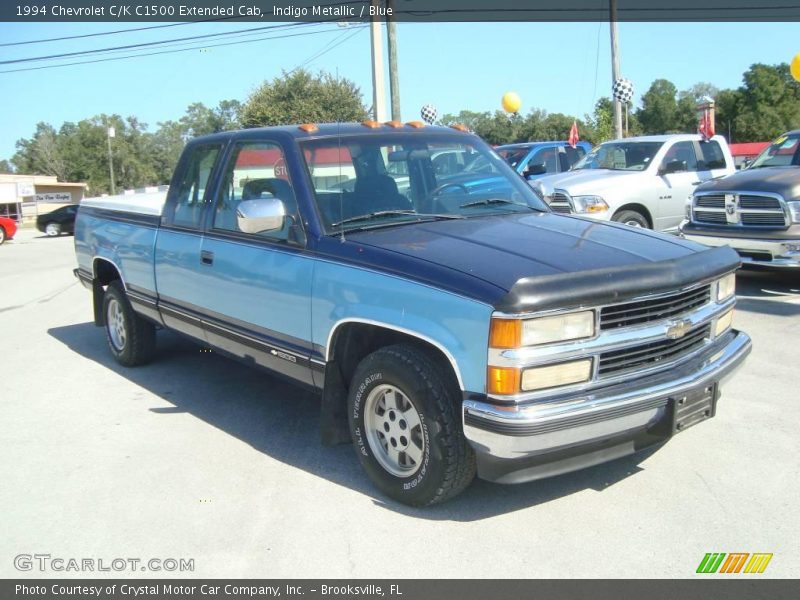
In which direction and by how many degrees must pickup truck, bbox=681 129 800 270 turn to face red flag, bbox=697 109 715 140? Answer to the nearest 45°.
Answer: approximately 135° to its right

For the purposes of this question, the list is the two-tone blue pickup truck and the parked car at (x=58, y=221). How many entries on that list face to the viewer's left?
1

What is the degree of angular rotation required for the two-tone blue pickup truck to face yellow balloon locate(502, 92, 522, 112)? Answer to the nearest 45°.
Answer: approximately 135° to its left

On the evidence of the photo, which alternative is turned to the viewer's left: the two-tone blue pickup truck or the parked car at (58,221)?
the parked car

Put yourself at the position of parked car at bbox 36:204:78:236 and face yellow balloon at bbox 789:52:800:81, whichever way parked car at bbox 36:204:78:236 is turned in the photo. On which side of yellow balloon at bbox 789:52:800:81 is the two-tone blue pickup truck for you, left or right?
right

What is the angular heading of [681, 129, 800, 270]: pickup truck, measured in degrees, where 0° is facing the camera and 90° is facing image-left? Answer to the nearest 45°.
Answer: approximately 45°

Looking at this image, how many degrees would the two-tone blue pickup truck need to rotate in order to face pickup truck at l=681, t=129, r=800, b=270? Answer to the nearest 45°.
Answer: approximately 90° to its left

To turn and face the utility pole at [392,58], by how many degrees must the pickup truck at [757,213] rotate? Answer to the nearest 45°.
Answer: approximately 90° to its right

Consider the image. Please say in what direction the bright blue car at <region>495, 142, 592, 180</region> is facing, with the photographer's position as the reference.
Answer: facing the viewer and to the left of the viewer

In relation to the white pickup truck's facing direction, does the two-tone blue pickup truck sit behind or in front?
in front

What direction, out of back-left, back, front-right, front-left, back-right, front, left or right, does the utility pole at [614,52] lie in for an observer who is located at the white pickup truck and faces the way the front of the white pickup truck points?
back-right

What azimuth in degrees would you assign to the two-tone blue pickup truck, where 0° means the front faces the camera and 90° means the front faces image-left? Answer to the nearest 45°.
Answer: approximately 315°

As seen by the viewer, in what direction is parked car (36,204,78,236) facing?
to the viewer's left

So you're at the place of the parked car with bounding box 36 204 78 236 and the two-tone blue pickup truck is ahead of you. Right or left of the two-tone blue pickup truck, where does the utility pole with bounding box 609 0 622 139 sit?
left
